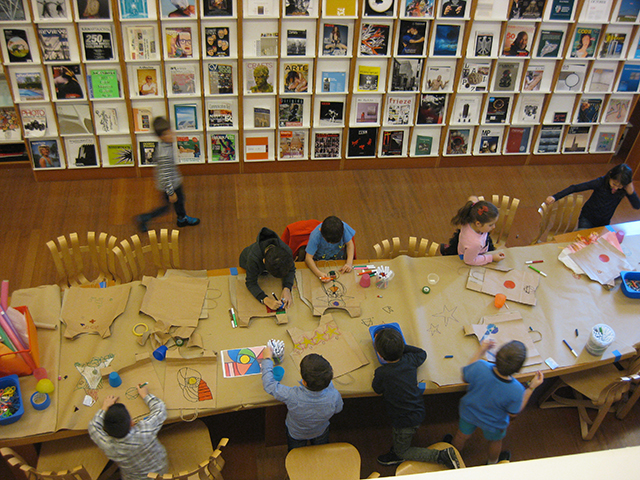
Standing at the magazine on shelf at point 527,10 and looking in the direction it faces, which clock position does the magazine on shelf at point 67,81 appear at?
the magazine on shelf at point 67,81 is roughly at 2 o'clock from the magazine on shelf at point 527,10.

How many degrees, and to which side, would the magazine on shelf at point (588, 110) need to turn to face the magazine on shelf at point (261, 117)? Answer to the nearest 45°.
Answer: approximately 45° to its right

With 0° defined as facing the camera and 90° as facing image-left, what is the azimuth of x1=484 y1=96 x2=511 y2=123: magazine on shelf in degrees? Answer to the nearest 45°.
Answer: approximately 0°

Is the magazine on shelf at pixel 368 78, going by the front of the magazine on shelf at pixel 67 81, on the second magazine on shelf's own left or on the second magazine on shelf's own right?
on the second magazine on shelf's own left

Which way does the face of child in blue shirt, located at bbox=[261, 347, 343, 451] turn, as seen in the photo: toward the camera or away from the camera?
away from the camera

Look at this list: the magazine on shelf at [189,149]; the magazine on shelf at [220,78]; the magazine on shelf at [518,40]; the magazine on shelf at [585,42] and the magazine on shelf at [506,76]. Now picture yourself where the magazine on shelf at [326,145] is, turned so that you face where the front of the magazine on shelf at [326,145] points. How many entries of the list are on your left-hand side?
3
